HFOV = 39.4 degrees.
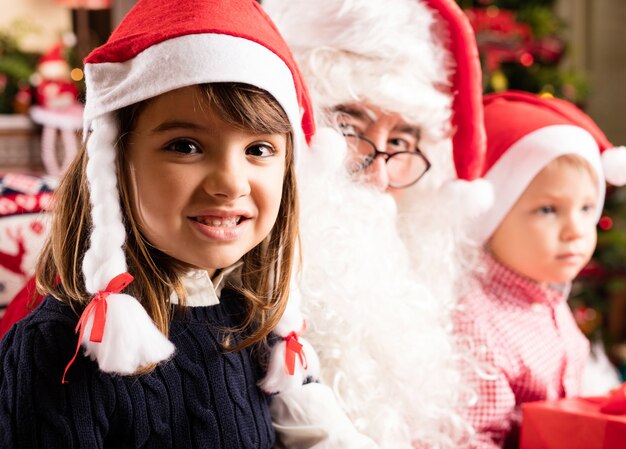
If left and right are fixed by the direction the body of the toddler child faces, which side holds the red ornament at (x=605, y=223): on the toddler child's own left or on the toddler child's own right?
on the toddler child's own left

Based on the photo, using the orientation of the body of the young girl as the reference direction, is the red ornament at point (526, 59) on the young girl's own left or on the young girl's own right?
on the young girl's own left

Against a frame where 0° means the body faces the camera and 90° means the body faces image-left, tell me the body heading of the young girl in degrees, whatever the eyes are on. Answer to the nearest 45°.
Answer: approximately 315°

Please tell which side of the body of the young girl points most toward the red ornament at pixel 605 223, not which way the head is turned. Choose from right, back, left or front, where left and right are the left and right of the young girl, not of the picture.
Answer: left

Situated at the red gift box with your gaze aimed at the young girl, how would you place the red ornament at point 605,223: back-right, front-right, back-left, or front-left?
back-right
